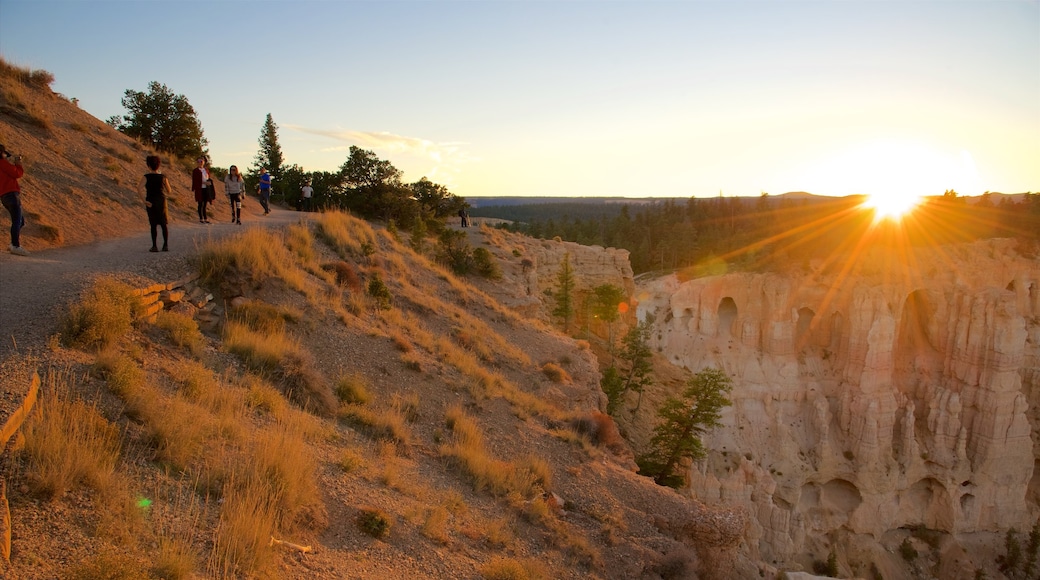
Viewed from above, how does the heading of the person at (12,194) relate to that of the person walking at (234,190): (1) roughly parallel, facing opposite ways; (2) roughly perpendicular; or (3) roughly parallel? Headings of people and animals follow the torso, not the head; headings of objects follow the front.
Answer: roughly perpendicular

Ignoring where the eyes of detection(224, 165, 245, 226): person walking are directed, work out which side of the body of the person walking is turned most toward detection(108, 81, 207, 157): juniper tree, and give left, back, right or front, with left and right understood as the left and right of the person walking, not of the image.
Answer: back

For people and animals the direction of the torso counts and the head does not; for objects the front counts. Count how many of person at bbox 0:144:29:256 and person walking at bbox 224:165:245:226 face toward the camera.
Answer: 1

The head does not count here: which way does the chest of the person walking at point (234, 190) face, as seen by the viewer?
toward the camera

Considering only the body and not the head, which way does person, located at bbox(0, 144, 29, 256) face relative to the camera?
to the viewer's right

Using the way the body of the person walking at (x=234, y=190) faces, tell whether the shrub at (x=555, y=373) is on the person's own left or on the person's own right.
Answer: on the person's own left

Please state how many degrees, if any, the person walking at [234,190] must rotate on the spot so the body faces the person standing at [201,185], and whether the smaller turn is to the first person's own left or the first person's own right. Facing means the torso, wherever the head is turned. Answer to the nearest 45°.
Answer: approximately 45° to the first person's own right

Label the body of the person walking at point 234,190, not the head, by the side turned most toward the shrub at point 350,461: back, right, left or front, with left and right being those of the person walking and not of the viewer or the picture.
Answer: front

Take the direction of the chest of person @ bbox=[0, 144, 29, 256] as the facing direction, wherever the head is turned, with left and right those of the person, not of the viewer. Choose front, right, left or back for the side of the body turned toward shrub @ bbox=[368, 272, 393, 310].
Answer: front
